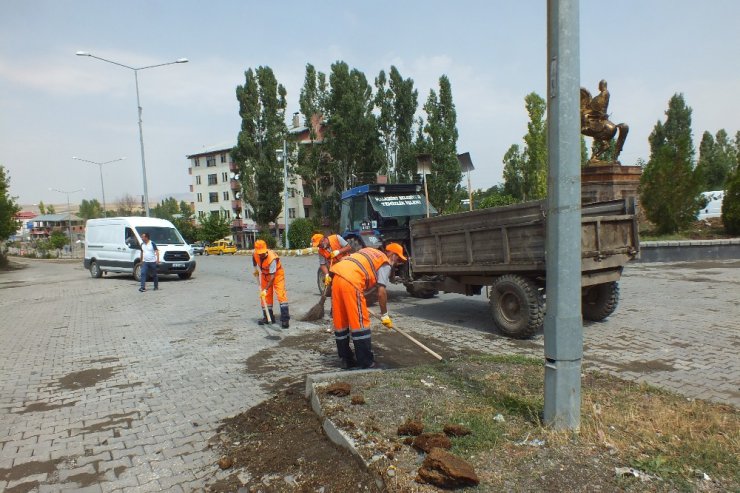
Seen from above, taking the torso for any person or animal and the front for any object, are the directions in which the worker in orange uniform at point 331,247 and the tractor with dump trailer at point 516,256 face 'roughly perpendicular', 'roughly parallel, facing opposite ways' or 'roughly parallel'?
roughly perpendicular

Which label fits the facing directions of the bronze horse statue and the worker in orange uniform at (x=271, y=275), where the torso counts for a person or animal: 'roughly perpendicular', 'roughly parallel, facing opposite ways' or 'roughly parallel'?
roughly perpendicular

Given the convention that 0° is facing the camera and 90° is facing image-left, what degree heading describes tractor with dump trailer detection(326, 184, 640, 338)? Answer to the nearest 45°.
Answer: approximately 135°

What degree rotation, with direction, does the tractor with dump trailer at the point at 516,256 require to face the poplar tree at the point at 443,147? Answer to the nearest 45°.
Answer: approximately 45° to its right

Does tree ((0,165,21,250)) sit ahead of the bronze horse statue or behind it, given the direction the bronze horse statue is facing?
ahead

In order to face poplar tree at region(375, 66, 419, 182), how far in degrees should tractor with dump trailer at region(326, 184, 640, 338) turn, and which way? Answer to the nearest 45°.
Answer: approximately 45° to its right

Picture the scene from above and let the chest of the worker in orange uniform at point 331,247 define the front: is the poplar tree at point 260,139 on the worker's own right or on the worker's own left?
on the worker's own right

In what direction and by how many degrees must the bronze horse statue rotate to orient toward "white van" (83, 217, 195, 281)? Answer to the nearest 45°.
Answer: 0° — it already faces it

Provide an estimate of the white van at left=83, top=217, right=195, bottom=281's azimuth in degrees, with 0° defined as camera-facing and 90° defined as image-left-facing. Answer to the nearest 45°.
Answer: approximately 315°

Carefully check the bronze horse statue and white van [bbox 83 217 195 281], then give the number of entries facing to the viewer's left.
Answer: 1

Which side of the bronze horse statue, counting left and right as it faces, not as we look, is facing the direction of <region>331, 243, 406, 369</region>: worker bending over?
left

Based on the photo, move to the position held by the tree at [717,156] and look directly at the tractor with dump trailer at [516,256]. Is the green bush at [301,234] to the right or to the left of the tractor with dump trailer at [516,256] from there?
right

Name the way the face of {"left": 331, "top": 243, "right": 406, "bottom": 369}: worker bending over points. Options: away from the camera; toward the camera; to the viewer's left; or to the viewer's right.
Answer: to the viewer's right
